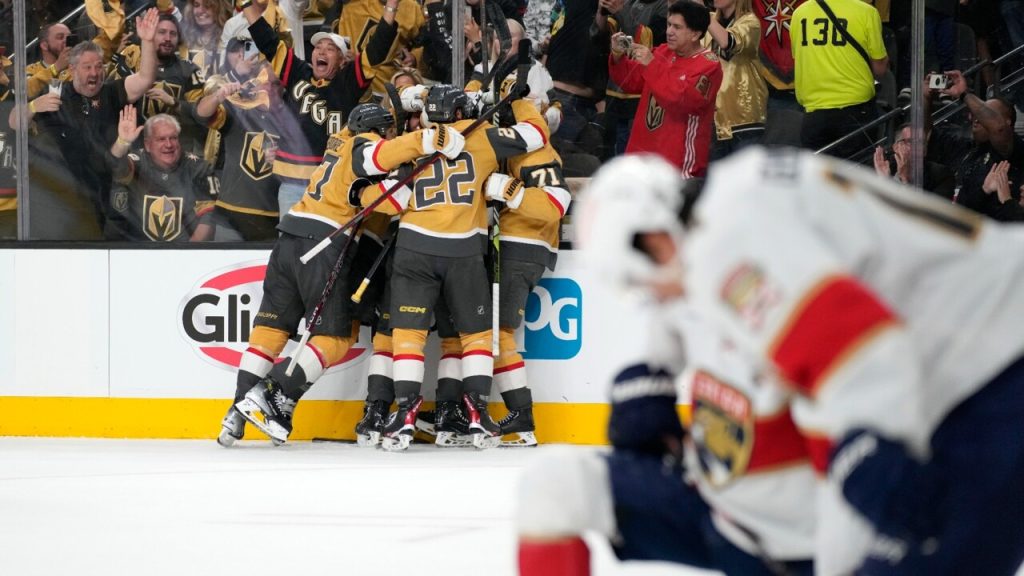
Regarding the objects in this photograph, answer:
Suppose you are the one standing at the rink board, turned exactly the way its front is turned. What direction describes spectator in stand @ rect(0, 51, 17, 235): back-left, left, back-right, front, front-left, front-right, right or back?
back-right

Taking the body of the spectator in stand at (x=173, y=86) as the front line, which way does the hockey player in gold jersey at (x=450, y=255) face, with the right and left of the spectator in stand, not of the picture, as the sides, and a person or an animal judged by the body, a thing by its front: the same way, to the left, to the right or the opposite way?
the opposite way

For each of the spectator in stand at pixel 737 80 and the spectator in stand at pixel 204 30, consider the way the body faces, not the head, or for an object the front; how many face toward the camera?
1

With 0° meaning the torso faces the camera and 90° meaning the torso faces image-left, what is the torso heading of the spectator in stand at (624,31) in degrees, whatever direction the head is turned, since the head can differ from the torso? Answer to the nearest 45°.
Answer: approximately 45°

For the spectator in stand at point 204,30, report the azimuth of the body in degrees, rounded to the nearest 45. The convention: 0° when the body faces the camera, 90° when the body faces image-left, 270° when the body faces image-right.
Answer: approximately 0°

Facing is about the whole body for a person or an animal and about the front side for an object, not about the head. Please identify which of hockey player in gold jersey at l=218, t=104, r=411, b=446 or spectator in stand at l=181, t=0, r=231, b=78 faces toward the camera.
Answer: the spectator in stand

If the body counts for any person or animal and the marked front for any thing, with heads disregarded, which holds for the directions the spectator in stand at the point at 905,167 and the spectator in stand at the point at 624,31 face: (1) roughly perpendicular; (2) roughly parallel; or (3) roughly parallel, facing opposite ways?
roughly parallel

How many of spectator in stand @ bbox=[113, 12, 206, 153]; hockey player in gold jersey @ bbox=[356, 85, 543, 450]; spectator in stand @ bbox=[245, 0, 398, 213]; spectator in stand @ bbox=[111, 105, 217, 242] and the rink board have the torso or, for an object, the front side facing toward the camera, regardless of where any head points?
4

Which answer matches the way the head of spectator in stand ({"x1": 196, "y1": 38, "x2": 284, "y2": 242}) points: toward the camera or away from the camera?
toward the camera

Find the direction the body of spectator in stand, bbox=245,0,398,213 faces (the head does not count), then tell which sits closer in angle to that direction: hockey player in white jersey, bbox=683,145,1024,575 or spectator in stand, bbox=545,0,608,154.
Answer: the hockey player in white jersey

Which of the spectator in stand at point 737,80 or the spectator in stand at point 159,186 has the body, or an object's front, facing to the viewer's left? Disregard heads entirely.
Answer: the spectator in stand at point 737,80

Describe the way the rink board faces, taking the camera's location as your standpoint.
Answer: facing the viewer

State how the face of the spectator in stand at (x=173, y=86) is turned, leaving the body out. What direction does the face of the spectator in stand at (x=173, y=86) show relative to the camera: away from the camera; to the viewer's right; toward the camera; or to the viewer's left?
toward the camera

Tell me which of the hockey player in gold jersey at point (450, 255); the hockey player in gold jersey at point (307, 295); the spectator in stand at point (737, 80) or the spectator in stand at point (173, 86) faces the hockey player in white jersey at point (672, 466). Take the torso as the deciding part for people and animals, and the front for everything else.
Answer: the spectator in stand at point (173, 86)
